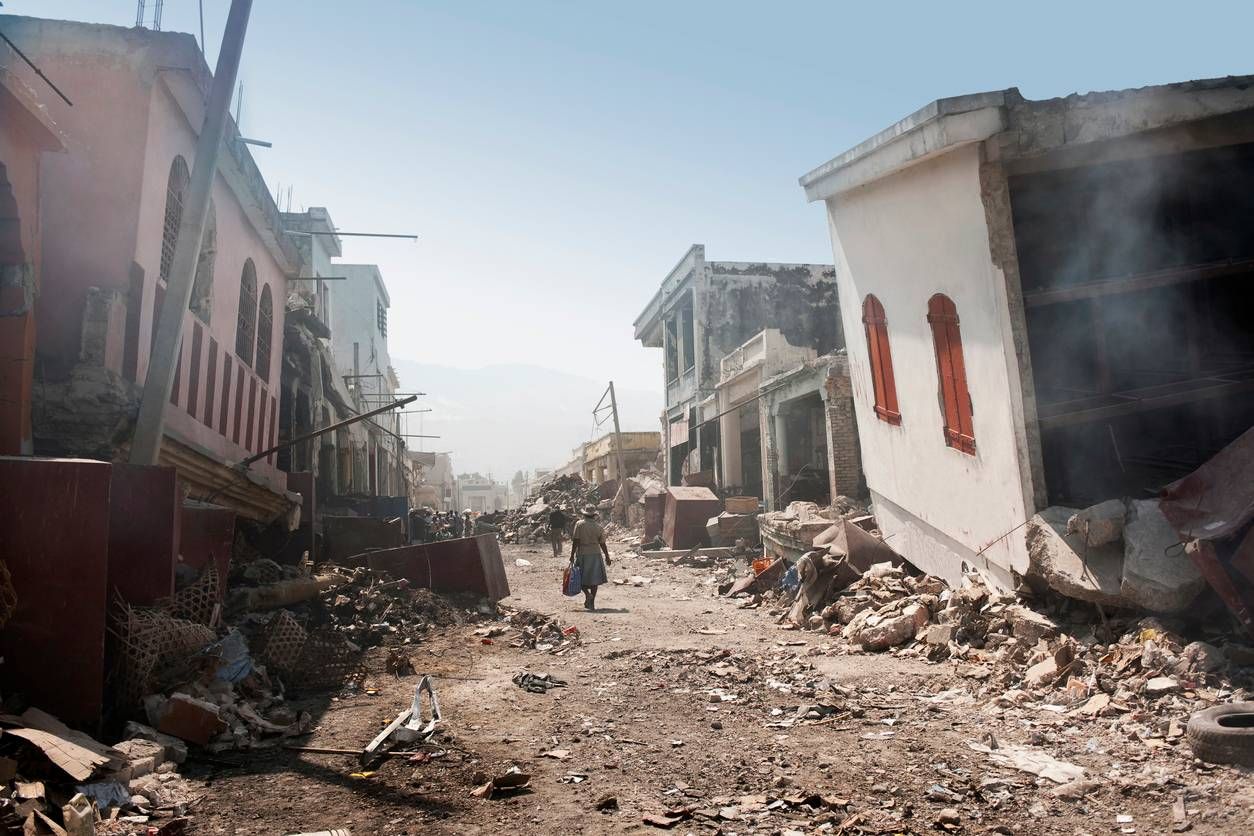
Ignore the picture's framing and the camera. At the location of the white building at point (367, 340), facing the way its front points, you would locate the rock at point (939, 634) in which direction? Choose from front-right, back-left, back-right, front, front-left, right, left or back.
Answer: right

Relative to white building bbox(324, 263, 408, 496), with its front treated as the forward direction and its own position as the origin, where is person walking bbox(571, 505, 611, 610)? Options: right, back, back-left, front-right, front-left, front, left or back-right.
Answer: right

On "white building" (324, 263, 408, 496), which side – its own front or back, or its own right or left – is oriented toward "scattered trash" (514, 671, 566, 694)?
right

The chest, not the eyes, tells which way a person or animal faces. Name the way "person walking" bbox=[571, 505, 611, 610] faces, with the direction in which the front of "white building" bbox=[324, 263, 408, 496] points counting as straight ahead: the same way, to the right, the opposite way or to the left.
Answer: to the left

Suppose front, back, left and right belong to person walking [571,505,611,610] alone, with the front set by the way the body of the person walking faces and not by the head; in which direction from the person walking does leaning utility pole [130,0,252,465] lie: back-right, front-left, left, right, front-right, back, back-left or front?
back-left

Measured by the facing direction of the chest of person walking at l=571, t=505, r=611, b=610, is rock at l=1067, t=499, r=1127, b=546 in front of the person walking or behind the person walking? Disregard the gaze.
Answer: behind

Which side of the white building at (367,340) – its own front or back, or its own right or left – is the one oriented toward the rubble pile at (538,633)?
right

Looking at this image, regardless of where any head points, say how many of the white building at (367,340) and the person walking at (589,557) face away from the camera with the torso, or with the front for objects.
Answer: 1

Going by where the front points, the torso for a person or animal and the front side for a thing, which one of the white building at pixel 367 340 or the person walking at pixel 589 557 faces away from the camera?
the person walking

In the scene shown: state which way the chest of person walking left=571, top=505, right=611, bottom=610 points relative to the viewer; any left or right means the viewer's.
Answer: facing away from the viewer

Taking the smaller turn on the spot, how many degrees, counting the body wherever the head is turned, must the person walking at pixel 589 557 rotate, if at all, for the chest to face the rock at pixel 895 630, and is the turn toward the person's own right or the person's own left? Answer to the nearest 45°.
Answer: approximately 135° to the person's own right

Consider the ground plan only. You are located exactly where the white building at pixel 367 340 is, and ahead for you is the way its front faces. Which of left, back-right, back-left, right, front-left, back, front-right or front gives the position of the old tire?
right

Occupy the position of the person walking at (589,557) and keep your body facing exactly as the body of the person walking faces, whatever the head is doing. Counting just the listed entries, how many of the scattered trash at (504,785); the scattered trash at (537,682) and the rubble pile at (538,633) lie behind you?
3

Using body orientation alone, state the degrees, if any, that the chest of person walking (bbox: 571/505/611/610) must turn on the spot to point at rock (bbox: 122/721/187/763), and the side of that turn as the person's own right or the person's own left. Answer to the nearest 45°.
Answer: approximately 180°

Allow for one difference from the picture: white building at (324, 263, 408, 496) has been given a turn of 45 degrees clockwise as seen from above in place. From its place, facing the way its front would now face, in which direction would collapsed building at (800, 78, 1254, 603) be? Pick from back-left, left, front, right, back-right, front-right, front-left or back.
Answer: front-right

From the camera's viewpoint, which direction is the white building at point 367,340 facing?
to the viewer's right
